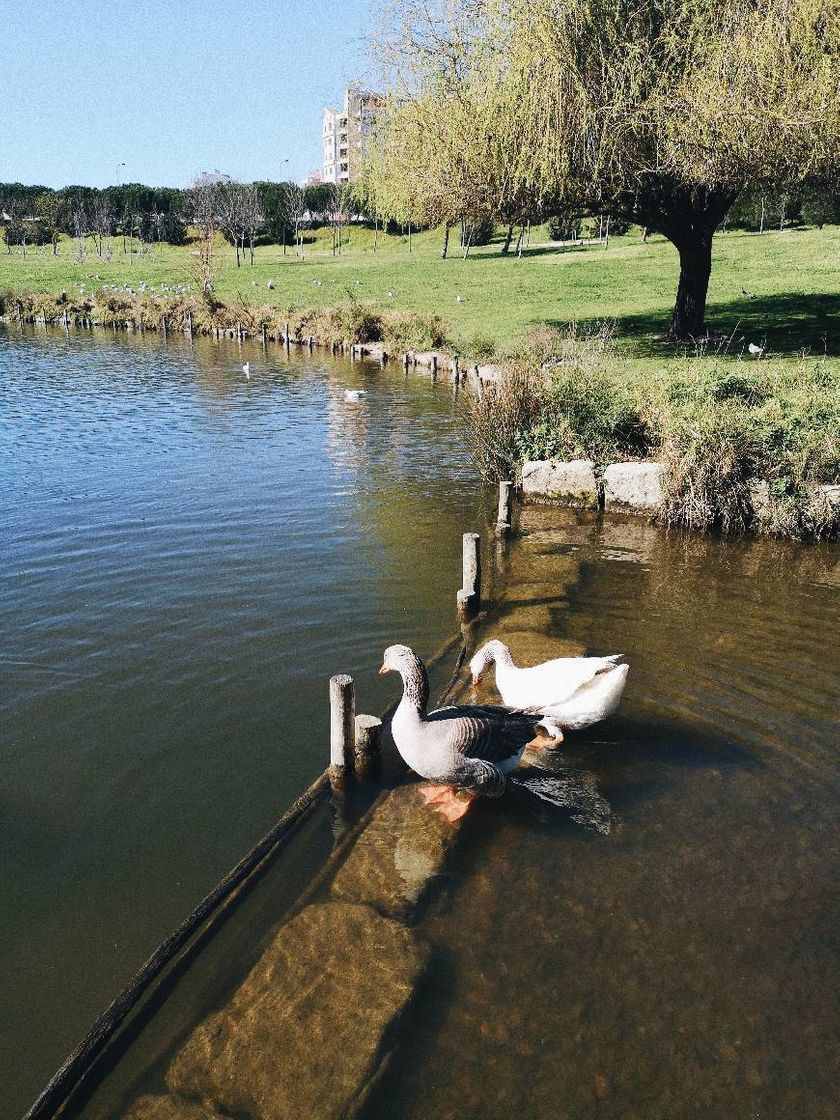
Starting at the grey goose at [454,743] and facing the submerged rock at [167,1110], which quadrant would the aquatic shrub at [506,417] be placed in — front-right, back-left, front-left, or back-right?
back-right

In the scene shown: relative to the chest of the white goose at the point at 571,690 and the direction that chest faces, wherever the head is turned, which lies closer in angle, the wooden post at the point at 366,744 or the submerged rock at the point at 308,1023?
the wooden post

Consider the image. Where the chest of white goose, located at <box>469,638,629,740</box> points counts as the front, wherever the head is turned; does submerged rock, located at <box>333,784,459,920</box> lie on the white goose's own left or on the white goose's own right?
on the white goose's own left

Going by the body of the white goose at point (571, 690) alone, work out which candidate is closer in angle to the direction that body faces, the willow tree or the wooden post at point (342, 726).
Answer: the wooden post

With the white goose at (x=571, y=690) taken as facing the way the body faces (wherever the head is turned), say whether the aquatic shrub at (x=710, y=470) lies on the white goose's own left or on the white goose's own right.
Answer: on the white goose's own right

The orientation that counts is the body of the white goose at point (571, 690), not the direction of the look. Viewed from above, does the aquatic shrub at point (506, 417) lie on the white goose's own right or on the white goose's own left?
on the white goose's own right

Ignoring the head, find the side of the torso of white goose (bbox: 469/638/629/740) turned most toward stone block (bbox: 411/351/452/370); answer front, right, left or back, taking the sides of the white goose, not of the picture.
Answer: right

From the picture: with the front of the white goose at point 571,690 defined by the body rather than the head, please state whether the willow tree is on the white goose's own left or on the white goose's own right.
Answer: on the white goose's own right

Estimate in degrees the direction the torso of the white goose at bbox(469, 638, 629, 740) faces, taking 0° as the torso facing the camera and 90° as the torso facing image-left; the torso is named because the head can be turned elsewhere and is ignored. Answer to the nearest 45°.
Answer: approximately 90°
